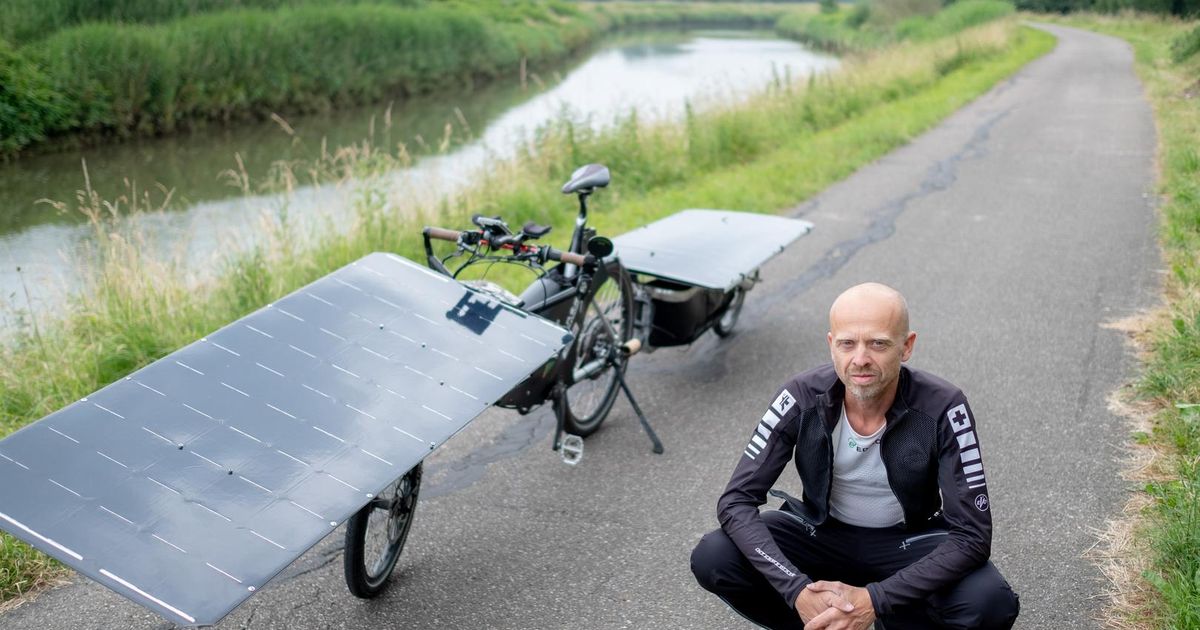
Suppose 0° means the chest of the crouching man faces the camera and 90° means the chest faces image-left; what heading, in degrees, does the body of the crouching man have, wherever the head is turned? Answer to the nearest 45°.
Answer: approximately 0°

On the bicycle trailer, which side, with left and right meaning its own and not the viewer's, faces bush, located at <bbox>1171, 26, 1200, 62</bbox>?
back

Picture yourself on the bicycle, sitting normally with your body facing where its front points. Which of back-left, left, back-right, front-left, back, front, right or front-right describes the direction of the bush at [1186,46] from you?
back

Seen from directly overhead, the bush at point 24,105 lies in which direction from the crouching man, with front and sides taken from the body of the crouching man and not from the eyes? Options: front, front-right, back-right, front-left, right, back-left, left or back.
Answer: back-right

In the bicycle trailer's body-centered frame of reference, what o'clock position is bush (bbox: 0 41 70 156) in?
The bush is roughly at 3 o'clock from the bicycle trailer.

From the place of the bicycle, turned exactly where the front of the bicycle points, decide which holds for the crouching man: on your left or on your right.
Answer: on your left

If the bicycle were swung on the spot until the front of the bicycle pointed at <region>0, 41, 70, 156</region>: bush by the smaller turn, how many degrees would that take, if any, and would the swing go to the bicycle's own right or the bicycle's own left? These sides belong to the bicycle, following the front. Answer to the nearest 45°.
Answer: approximately 90° to the bicycle's own right

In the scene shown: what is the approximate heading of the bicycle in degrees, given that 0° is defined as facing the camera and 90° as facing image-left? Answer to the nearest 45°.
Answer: approximately 45°
